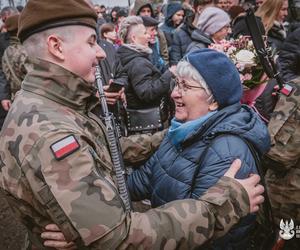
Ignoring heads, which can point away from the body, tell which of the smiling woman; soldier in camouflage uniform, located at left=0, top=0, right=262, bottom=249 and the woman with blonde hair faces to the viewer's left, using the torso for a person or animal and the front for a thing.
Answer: the smiling woman

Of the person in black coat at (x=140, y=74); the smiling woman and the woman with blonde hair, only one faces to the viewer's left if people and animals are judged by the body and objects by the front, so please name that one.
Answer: the smiling woman

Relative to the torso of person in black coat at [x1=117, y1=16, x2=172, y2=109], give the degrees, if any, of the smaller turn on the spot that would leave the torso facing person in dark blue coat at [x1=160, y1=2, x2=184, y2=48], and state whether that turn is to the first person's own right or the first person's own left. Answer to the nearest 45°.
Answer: approximately 90° to the first person's own left

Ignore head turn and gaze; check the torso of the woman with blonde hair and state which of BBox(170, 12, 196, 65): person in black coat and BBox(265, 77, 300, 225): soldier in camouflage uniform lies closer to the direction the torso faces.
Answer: the soldier in camouflage uniform

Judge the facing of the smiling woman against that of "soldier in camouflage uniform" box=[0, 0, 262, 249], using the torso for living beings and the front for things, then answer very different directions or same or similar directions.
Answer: very different directions

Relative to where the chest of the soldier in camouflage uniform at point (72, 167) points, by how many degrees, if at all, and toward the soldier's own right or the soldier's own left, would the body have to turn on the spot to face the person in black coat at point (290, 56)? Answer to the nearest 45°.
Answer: approximately 45° to the soldier's own left

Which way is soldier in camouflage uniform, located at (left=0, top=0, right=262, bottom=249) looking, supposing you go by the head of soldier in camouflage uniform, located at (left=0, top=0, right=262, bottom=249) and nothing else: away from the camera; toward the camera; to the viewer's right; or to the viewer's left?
to the viewer's right

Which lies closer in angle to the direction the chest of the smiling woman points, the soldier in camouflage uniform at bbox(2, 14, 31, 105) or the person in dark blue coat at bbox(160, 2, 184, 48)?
the soldier in camouflage uniform

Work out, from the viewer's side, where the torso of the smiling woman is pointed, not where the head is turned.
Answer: to the viewer's left
